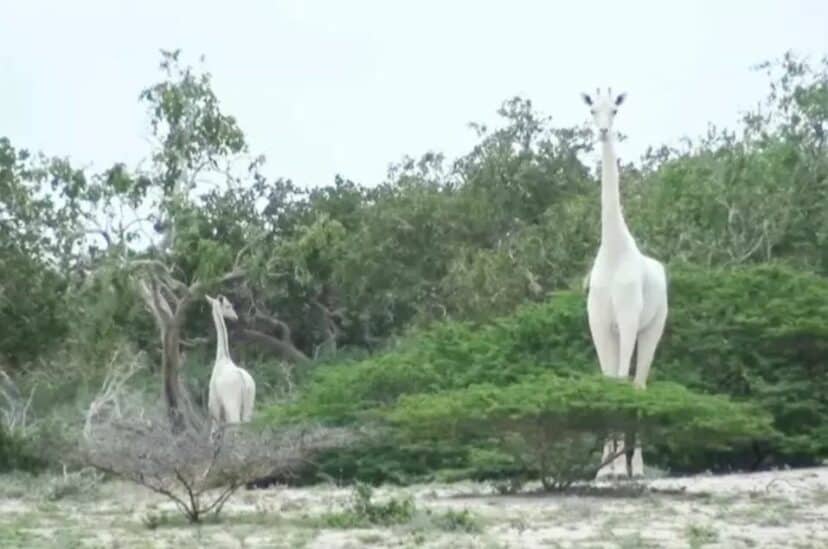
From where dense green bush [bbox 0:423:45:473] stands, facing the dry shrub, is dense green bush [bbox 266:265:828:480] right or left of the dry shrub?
left

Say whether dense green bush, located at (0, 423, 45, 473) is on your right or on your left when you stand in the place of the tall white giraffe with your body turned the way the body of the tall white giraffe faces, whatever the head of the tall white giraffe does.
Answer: on your right

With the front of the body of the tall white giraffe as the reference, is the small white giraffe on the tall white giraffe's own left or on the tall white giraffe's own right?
on the tall white giraffe's own right
